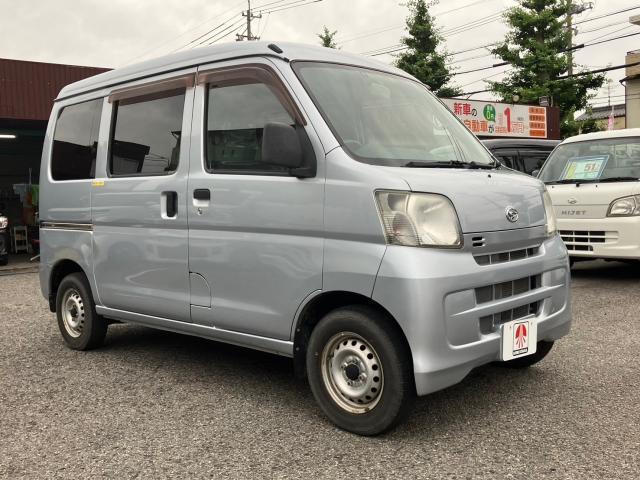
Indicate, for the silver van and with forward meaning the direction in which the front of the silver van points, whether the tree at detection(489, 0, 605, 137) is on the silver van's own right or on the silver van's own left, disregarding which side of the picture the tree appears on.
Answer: on the silver van's own left

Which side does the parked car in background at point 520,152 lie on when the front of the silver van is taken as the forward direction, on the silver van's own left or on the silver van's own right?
on the silver van's own left

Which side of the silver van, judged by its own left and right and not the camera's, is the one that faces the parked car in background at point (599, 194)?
left

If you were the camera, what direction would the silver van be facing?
facing the viewer and to the right of the viewer

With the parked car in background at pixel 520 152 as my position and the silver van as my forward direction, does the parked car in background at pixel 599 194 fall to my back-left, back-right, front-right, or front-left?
front-left

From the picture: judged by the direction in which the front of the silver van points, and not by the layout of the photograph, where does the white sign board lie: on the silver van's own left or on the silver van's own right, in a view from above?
on the silver van's own left

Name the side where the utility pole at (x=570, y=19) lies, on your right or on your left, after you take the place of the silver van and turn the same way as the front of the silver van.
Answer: on your left

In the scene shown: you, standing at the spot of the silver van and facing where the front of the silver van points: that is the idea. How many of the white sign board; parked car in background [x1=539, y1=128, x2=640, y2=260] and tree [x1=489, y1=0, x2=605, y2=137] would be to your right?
0

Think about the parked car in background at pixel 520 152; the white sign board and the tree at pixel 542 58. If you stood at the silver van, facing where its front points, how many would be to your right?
0
